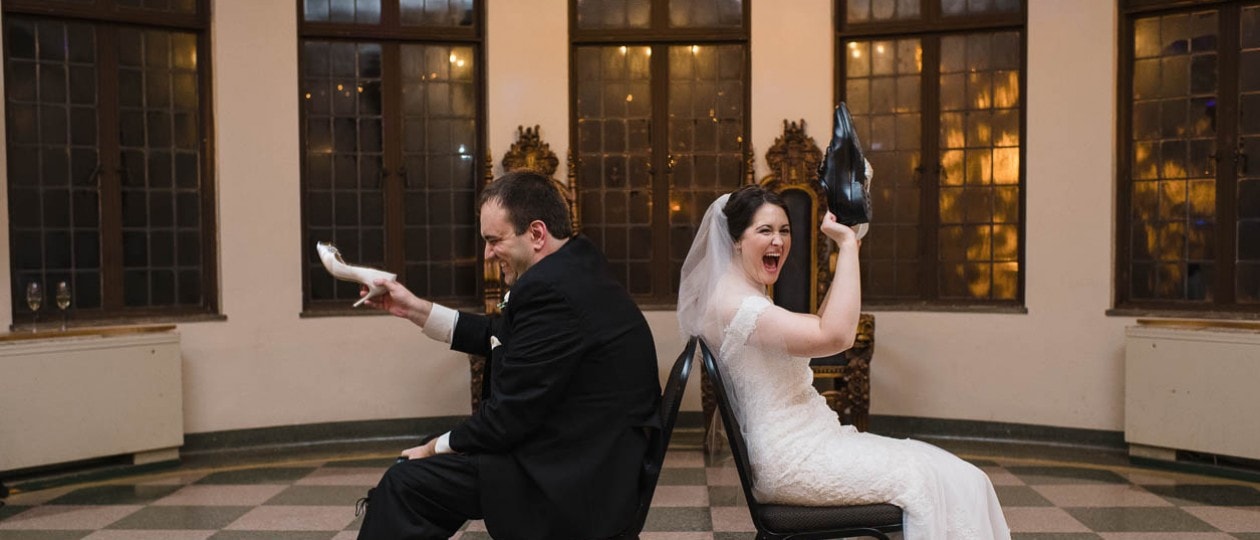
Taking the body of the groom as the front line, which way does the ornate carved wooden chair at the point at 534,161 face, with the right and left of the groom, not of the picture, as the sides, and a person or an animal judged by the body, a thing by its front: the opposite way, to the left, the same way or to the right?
to the left

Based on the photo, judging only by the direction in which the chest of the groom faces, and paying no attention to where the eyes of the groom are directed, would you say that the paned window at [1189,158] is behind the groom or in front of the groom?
behind

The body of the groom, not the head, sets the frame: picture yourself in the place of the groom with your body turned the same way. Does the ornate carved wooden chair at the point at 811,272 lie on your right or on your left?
on your right

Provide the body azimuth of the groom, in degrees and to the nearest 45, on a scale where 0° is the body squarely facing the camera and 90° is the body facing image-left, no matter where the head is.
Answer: approximately 90°

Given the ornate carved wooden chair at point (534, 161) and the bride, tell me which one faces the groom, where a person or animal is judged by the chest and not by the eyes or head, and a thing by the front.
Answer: the ornate carved wooden chair

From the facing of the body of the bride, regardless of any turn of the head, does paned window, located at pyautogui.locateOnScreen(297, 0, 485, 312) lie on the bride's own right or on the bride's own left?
on the bride's own left

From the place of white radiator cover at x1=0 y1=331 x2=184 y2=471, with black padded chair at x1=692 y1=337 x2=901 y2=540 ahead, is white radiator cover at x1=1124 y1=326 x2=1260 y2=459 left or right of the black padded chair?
left

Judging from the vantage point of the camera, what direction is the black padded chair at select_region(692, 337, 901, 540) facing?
facing to the right of the viewer

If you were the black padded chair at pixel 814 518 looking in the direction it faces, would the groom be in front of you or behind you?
behind

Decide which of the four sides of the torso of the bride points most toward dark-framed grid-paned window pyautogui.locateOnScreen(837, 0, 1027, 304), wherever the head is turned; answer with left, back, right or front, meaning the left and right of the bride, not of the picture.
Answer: left

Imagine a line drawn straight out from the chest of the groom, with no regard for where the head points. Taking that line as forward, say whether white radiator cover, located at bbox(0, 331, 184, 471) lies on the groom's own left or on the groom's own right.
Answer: on the groom's own right

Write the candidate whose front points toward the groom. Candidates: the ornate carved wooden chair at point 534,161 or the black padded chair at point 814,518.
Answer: the ornate carved wooden chair

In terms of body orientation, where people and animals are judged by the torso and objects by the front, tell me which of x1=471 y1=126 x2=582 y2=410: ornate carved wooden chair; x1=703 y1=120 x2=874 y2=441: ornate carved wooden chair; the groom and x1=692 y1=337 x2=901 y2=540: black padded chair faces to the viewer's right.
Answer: the black padded chair

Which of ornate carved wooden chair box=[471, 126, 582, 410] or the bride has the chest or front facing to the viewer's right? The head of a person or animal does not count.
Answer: the bride

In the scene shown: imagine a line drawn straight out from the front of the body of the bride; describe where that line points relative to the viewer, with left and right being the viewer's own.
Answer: facing to the right of the viewer

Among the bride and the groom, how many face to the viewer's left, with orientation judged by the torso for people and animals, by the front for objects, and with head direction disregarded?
1
